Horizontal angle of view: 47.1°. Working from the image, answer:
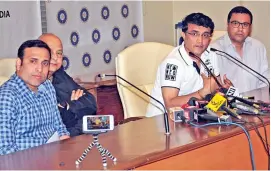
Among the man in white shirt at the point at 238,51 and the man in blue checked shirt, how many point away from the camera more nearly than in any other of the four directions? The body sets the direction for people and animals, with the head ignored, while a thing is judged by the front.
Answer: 0

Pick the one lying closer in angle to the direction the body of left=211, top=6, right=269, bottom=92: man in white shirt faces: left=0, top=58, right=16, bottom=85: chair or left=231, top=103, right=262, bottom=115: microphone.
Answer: the microphone

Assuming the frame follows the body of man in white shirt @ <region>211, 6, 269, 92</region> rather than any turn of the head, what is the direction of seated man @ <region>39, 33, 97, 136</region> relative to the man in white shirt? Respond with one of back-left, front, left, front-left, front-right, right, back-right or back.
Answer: front-right

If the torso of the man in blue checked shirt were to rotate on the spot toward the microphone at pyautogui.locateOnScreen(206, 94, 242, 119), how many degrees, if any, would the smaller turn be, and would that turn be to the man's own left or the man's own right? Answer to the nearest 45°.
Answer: approximately 45° to the man's own left

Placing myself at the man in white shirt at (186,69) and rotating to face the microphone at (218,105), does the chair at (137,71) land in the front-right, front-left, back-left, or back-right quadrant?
back-right

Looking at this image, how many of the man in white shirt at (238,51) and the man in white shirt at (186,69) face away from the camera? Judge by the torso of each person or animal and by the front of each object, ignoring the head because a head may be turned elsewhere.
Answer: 0

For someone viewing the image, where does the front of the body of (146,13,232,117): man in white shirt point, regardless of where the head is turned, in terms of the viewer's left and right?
facing the viewer and to the right of the viewer
